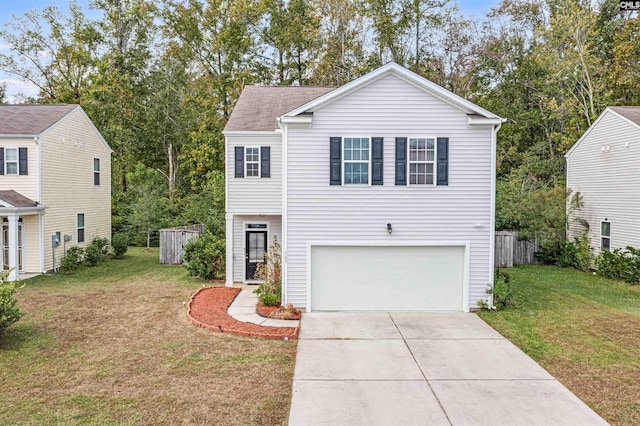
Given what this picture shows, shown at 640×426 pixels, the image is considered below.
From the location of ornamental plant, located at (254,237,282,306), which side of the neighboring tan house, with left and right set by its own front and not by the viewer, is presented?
left

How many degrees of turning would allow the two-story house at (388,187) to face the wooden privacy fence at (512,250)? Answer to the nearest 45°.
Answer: approximately 135° to its left

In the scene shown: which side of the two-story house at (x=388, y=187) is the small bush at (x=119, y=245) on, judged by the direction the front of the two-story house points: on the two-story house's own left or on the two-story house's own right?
on the two-story house's own right

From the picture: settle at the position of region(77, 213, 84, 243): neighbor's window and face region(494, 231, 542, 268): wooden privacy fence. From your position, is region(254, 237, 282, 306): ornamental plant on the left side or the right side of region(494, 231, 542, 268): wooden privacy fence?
right

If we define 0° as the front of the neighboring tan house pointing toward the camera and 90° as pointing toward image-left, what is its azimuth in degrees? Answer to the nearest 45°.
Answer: approximately 45°

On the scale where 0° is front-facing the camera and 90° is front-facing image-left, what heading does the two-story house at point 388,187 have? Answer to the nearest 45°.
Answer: approximately 0°
